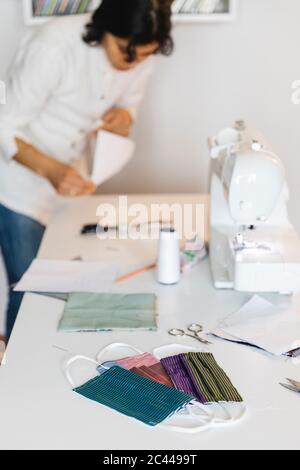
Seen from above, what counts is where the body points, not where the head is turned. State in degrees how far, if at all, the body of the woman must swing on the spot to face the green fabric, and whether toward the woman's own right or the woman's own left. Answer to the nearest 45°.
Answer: approximately 45° to the woman's own right

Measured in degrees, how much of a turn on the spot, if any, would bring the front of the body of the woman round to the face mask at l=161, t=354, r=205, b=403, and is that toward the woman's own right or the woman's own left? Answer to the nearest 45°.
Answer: approximately 45° to the woman's own right

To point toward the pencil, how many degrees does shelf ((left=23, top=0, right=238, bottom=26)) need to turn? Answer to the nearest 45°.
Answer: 0° — it already faces it

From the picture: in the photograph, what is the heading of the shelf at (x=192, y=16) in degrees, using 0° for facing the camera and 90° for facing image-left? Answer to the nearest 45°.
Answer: approximately 0°

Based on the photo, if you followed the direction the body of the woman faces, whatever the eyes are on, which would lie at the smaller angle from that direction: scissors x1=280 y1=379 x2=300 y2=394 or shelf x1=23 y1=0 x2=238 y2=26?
the scissors

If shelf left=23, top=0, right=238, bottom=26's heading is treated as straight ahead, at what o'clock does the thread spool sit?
The thread spool is roughly at 12 o'clock from the shelf.

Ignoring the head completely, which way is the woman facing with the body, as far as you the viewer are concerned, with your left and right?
facing the viewer and to the right of the viewer

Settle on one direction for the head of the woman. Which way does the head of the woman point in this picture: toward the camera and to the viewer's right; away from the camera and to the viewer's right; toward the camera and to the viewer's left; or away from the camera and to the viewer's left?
toward the camera and to the viewer's right

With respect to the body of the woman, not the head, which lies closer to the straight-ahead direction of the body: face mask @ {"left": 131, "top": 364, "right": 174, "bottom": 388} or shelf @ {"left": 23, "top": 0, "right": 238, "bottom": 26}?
the face mask

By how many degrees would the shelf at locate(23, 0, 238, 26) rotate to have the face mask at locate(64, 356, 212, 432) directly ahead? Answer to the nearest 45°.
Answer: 0° — it already faces it

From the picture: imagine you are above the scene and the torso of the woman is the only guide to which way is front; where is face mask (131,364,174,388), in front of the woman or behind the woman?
in front
